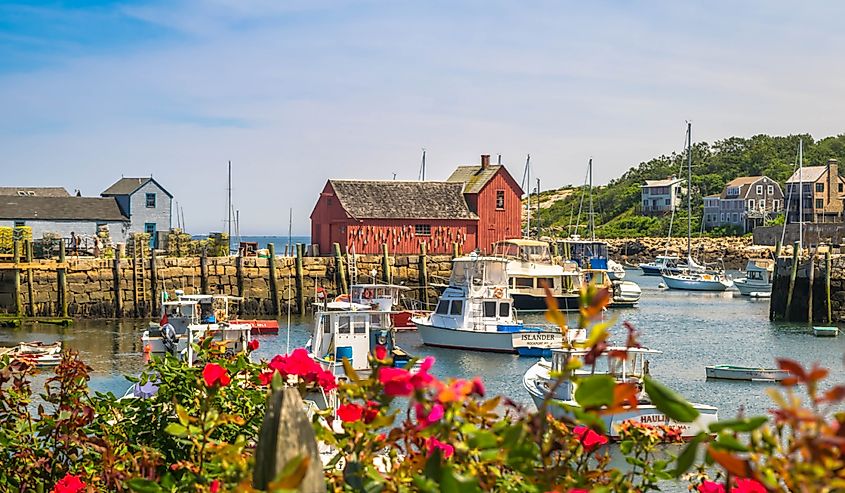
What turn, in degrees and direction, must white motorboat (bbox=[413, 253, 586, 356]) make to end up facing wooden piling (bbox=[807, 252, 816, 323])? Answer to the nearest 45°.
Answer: approximately 90° to its right

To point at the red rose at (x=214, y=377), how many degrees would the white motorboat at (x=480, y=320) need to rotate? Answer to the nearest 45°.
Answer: approximately 135° to its left

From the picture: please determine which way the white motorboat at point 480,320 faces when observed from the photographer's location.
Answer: facing away from the viewer and to the left of the viewer

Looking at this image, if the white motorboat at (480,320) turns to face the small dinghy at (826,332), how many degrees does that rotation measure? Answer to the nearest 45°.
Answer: approximately 135° to its right

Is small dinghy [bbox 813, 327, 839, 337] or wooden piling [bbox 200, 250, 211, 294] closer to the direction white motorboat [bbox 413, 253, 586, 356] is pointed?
the wooden piling

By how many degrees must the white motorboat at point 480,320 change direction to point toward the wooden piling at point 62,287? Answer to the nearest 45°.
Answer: approximately 45° to its left

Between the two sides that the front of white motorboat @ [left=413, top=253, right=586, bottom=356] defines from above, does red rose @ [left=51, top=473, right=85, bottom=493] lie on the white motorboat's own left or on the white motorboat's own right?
on the white motorboat's own left
